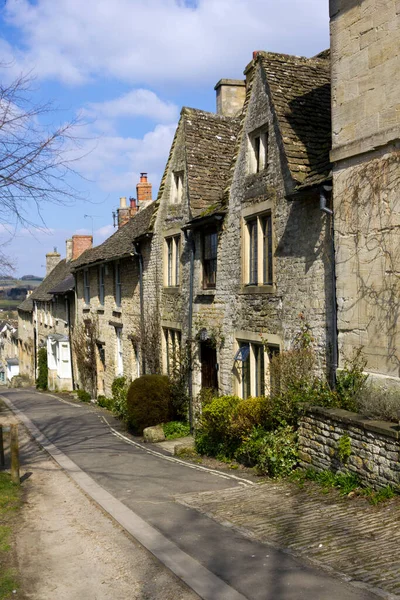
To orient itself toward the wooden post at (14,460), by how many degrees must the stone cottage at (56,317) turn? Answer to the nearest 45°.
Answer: approximately 45° to its left

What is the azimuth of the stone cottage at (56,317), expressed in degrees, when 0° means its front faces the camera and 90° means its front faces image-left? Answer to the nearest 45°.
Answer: approximately 45°

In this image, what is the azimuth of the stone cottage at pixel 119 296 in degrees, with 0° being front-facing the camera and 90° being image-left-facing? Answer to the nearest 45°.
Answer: approximately 45°

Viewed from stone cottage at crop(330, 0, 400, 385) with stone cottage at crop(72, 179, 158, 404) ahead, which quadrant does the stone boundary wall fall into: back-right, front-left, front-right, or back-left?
back-left
